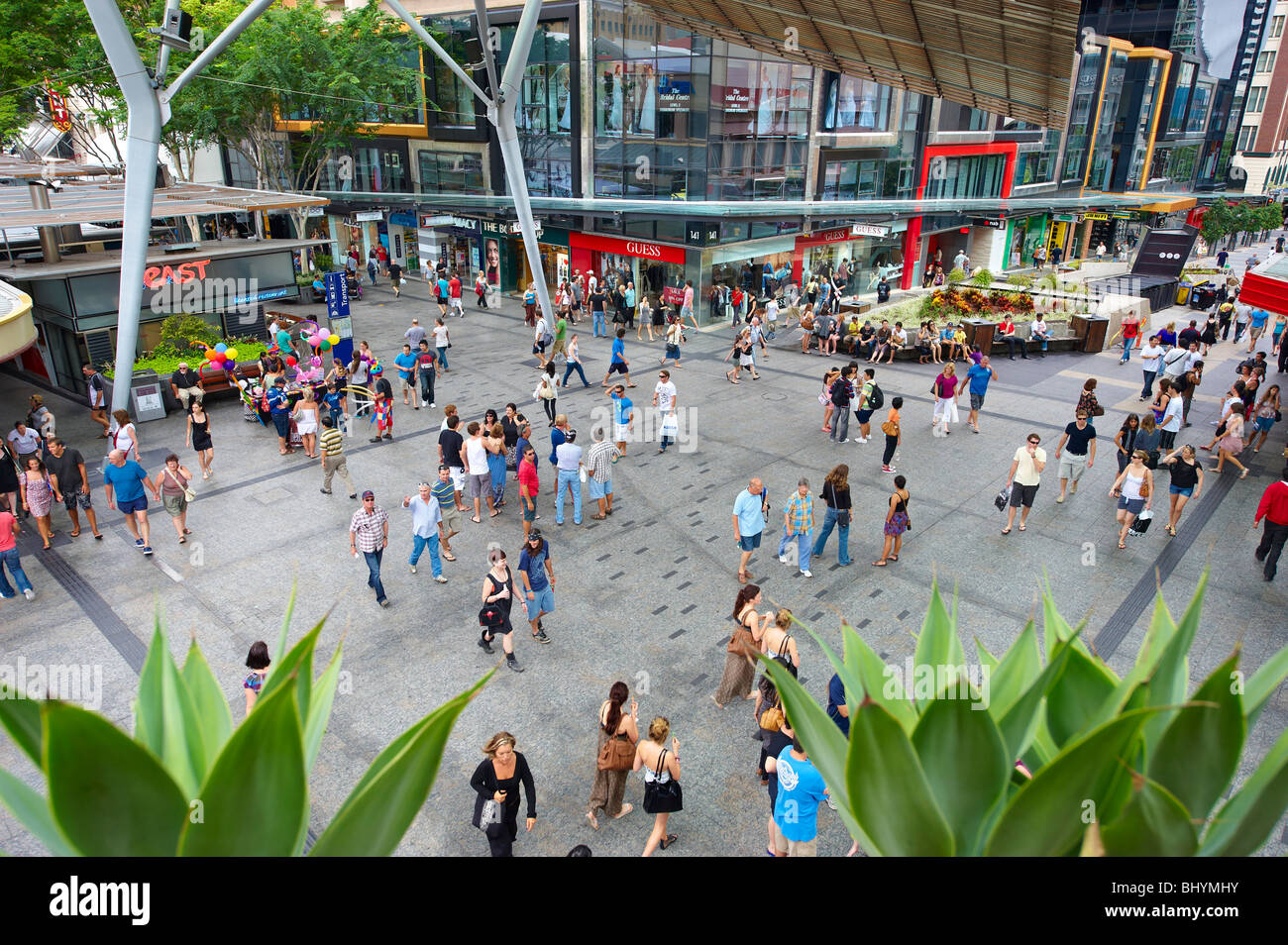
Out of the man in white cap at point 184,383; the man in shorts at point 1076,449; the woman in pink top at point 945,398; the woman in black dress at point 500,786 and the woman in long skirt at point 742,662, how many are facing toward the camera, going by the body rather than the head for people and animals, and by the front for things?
4

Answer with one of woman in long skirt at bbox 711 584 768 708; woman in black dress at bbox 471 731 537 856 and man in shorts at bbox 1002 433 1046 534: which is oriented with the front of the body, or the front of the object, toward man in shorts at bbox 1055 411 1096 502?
the woman in long skirt

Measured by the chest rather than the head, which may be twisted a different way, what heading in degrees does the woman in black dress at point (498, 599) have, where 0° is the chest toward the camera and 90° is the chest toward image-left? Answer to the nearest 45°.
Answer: approximately 315°

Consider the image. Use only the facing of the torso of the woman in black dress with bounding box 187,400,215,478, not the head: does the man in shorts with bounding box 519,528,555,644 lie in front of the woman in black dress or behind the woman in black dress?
in front

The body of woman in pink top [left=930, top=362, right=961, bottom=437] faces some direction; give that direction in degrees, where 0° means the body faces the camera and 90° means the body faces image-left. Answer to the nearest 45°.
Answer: approximately 0°

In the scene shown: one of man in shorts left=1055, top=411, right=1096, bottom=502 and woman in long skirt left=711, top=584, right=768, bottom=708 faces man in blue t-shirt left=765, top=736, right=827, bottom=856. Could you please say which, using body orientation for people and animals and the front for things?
the man in shorts

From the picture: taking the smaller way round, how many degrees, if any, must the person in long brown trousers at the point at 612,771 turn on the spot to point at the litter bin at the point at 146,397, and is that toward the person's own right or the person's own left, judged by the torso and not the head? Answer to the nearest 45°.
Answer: approximately 90° to the person's own left

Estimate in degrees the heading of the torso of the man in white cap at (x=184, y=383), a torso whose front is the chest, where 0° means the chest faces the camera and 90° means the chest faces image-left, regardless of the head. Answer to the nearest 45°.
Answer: approximately 0°

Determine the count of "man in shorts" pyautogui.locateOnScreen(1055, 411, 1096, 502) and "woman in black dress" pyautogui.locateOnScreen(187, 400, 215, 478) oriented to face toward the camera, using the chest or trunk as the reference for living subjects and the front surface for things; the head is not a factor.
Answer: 2

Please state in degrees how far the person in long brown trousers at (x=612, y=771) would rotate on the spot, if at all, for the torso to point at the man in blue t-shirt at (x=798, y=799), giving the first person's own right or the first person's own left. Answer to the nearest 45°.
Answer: approximately 90° to the first person's own right

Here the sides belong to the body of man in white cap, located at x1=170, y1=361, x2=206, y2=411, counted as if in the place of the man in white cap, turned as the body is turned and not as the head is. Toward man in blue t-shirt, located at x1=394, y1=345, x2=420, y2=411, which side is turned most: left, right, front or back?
left

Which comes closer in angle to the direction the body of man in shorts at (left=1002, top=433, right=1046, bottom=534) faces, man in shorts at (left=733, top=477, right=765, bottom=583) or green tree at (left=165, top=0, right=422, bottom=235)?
the man in shorts

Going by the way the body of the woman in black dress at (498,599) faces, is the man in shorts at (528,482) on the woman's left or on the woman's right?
on the woman's left
